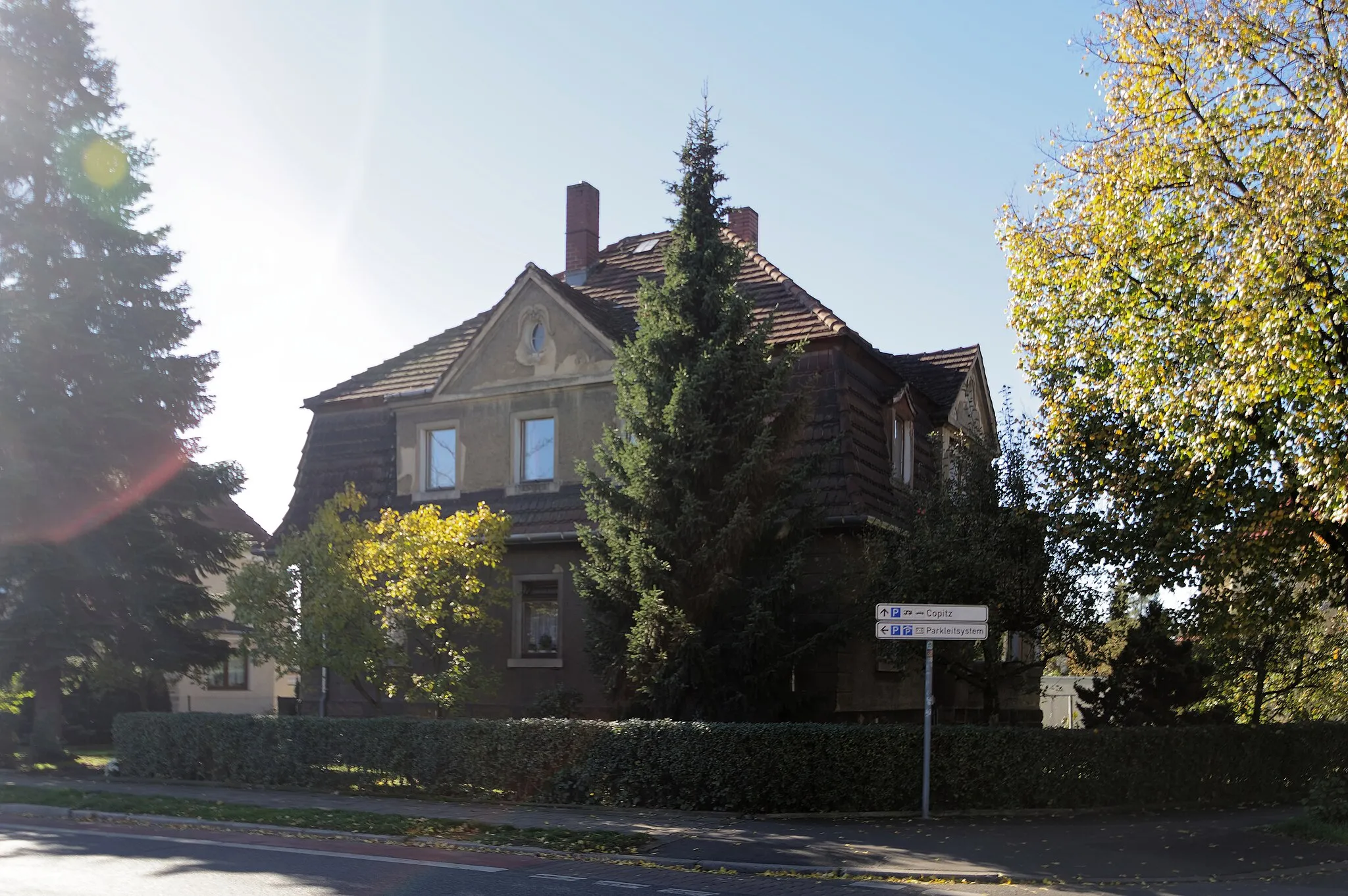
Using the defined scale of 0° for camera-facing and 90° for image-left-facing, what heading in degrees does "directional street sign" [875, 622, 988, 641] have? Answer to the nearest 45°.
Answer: approximately 0°

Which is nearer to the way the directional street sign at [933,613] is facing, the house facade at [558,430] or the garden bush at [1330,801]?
the garden bush

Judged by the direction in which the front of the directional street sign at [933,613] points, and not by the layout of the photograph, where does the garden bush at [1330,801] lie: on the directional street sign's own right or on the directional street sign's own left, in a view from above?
on the directional street sign's own left

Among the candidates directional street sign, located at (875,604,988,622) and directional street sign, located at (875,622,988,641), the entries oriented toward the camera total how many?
2

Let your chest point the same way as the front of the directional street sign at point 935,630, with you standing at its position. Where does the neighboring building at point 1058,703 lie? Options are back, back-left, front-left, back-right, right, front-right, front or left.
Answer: back

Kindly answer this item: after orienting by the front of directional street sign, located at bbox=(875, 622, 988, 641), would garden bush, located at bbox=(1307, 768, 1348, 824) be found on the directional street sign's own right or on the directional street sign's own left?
on the directional street sign's own left

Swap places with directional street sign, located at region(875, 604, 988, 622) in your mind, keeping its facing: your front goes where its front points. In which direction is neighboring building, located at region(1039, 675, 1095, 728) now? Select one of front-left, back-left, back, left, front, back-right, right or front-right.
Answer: back

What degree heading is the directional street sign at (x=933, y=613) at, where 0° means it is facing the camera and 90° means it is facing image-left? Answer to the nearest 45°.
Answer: approximately 0°
